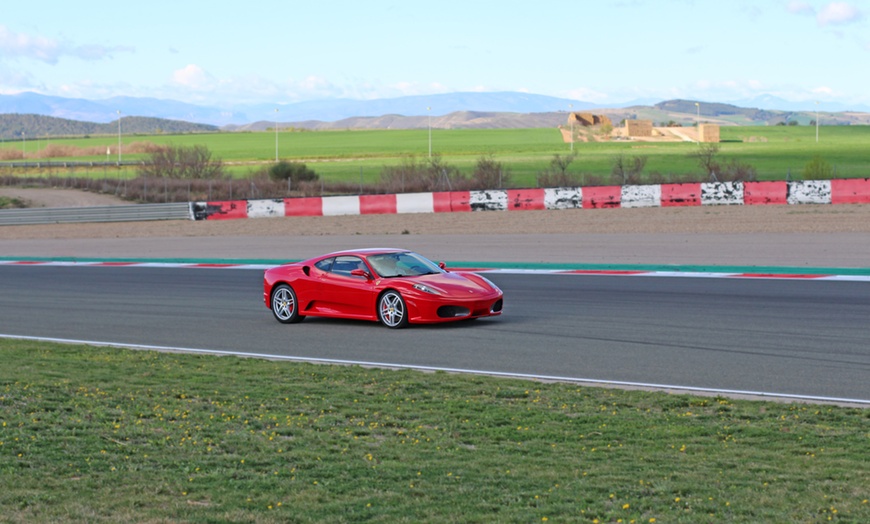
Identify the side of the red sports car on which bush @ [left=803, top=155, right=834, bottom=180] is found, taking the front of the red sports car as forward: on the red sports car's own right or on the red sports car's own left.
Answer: on the red sports car's own left

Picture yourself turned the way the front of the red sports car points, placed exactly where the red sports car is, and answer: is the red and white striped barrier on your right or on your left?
on your left

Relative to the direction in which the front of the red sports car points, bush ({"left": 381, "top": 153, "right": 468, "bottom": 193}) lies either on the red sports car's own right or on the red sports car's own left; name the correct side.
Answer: on the red sports car's own left

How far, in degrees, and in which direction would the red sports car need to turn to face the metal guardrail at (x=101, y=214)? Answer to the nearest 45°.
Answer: approximately 135° to its left

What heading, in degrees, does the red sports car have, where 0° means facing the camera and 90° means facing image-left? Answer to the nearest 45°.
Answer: approximately 315°
